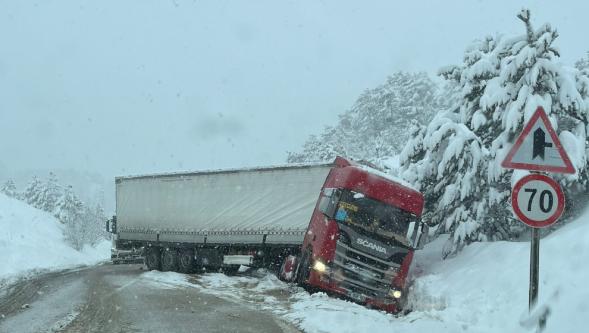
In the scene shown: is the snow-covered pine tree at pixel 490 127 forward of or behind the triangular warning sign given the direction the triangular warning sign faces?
behind

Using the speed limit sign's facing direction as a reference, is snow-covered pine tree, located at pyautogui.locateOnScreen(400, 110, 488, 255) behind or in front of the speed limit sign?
behind

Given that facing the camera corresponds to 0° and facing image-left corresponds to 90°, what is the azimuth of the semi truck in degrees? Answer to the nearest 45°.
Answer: approximately 315°

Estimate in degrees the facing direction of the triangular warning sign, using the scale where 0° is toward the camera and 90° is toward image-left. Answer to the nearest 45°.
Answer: approximately 0°

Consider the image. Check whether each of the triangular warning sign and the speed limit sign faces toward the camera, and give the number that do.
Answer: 2

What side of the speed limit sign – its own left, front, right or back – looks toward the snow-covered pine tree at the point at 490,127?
back

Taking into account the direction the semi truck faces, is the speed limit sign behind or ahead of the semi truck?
ahead

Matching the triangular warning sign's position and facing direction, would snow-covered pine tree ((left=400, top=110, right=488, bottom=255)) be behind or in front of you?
behind
